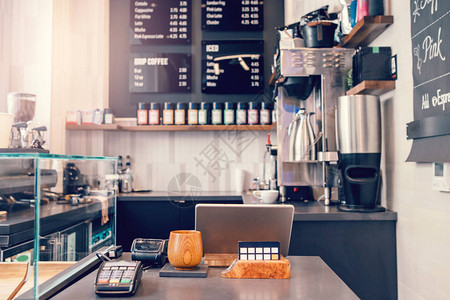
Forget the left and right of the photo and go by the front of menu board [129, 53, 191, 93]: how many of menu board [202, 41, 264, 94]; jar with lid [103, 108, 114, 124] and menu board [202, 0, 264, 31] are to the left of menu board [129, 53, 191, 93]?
2

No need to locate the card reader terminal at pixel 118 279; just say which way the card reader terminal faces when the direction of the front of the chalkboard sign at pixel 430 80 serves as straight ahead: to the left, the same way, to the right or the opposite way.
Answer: to the left

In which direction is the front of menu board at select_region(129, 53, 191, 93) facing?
toward the camera

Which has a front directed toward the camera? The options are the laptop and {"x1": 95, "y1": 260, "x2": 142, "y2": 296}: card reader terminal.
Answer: the card reader terminal

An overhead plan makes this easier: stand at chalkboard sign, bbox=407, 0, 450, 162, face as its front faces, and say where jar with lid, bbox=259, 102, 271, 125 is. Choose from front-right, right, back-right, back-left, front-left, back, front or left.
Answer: right

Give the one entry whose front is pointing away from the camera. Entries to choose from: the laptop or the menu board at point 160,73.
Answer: the laptop

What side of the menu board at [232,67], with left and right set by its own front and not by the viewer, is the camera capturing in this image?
front

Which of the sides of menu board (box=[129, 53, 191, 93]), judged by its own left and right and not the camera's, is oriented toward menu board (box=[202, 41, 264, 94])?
left

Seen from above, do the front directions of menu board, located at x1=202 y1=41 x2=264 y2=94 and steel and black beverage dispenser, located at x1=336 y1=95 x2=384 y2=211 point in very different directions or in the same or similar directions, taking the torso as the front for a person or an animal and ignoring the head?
same or similar directions

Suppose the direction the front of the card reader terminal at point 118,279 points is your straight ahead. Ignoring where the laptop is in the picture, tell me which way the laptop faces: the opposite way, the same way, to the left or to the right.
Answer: the opposite way

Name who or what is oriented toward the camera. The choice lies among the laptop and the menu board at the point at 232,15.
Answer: the menu board

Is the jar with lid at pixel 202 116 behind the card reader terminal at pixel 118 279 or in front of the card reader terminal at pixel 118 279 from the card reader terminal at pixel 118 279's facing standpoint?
behind

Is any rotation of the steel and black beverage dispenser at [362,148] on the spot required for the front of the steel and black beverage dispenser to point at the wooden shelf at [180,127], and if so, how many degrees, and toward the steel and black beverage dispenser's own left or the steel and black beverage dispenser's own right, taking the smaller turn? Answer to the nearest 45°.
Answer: approximately 135° to the steel and black beverage dispenser's own right

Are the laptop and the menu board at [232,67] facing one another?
yes

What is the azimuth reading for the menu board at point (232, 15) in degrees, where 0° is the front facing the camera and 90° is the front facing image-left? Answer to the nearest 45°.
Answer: approximately 0°

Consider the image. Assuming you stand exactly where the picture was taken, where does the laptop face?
facing away from the viewer

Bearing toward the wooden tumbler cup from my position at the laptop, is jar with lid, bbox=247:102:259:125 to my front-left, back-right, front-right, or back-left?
back-right
